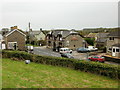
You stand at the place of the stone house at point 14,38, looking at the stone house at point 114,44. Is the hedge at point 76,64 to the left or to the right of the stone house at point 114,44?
right

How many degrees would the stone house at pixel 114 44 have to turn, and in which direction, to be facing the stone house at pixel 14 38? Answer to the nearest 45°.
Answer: approximately 45° to its right

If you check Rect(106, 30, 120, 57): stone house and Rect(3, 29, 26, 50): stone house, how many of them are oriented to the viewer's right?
0

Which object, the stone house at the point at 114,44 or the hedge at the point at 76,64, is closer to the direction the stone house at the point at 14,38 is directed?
the hedge

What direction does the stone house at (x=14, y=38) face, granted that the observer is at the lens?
facing the viewer

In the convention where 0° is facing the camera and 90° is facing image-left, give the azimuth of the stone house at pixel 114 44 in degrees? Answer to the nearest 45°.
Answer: approximately 45°

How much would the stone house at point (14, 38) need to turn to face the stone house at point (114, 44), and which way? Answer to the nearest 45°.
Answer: approximately 45° to its left

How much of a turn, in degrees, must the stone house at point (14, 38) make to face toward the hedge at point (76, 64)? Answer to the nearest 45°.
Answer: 0° — it already faces it

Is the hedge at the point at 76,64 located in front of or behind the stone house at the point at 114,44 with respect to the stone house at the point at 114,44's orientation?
in front
